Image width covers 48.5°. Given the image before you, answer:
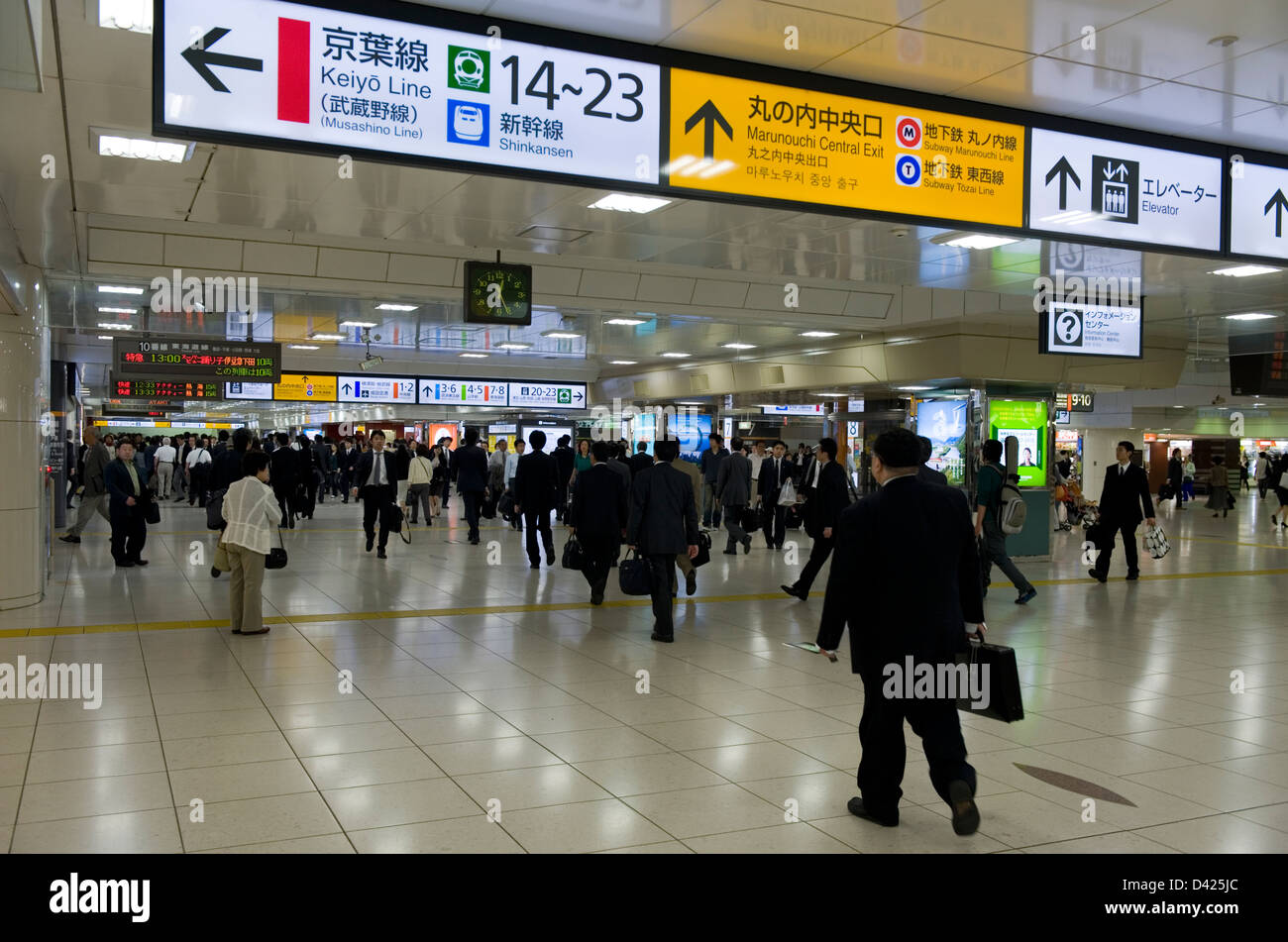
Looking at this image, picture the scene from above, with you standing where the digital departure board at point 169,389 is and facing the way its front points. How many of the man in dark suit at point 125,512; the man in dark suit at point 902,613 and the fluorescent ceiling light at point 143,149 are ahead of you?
3

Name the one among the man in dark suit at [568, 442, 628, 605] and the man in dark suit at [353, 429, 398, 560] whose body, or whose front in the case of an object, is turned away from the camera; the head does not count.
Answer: the man in dark suit at [568, 442, 628, 605]

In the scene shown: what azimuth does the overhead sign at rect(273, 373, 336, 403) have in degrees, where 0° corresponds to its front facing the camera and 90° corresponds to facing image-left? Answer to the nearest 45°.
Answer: approximately 0°

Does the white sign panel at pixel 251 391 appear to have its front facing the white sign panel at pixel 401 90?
yes

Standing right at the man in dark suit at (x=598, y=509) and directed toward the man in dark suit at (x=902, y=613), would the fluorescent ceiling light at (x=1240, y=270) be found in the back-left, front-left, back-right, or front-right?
front-left

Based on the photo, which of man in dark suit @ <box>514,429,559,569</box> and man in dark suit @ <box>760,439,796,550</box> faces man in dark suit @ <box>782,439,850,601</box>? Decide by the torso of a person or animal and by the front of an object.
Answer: man in dark suit @ <box>760,439,796,550</box>

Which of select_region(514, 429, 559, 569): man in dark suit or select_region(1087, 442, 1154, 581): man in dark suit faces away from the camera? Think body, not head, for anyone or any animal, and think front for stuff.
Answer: select_region(514, 429, 559, 569): man in dark suit

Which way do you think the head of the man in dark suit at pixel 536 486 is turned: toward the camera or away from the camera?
away from the camera

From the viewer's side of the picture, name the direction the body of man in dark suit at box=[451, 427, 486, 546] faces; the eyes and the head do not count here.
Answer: away from the camera

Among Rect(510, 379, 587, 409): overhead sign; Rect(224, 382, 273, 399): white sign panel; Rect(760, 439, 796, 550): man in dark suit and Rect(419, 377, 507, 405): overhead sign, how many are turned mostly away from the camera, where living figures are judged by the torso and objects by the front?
0

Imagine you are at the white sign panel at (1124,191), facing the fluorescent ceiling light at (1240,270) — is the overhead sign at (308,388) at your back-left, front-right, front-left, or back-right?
front-left

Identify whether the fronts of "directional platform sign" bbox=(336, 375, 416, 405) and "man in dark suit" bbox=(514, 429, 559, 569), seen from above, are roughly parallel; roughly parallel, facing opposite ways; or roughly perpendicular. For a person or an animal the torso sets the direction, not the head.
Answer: roughly parallel, facing opposite ways

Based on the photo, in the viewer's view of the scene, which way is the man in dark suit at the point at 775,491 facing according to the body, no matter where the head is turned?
toward the camera

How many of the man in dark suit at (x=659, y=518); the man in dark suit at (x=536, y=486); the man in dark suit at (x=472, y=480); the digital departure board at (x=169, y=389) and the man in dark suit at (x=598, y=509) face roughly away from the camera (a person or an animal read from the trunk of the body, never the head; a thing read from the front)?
4

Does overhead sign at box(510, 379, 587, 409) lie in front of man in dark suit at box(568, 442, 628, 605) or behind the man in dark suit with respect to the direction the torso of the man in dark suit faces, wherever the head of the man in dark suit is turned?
in front

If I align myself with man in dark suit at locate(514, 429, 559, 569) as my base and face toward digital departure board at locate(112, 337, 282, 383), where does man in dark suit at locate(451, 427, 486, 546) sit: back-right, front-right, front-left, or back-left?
front-right
